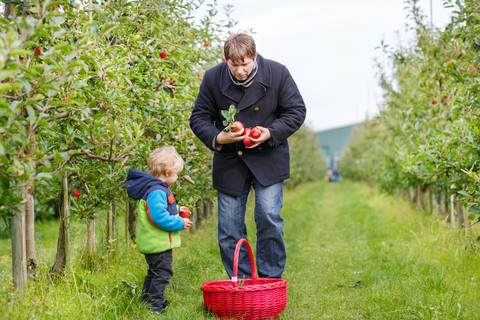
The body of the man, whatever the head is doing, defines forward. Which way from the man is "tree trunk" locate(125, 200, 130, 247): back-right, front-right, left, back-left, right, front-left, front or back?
back-right

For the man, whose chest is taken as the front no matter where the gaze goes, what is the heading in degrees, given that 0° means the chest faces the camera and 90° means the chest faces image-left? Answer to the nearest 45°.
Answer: approximately 0°

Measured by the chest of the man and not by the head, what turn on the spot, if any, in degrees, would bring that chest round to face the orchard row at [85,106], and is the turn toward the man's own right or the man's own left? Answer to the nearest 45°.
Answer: approximately 45° to the man's own right

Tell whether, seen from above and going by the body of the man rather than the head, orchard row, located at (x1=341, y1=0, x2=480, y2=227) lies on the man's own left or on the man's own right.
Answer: on the man's own left

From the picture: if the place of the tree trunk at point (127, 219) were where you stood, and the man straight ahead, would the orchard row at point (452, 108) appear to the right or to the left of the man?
left
